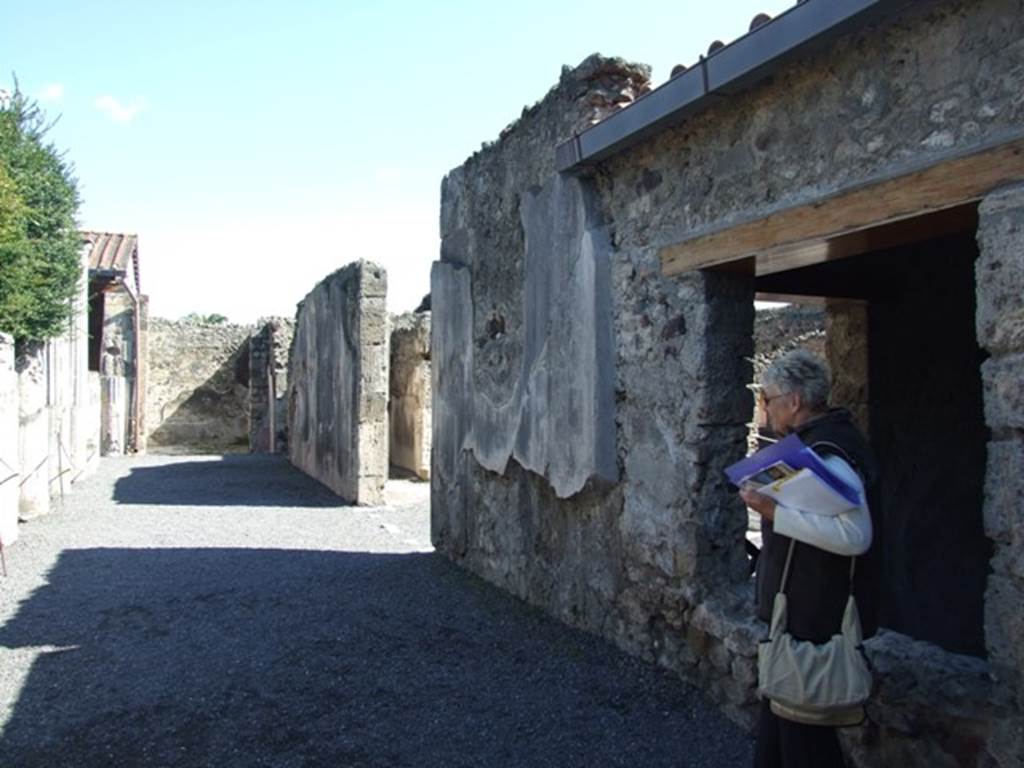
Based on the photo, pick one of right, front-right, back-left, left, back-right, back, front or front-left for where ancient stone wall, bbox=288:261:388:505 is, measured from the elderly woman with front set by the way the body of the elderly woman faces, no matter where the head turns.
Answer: front-right

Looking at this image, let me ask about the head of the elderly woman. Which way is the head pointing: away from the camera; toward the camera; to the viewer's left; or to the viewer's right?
to the viewer's left

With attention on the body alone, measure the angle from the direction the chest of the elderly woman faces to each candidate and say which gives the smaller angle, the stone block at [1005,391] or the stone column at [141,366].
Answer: the stone column

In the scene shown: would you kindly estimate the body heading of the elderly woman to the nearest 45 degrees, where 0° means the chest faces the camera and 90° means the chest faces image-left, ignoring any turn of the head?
approximately 90°
